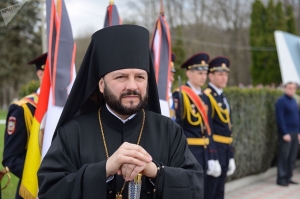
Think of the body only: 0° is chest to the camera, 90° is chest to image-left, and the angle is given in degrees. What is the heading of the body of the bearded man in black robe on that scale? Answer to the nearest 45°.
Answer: approximately 0°

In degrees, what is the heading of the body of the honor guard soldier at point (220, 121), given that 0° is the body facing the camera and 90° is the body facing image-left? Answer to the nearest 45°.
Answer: approximately 315°

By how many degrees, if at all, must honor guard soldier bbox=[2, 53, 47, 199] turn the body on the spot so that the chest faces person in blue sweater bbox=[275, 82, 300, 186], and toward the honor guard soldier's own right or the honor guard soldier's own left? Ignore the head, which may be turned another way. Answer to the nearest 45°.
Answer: approximately 90° to the honor guard soldier's own left

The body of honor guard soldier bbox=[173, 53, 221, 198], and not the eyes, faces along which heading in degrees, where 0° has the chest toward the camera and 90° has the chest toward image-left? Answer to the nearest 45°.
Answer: approximately 315°

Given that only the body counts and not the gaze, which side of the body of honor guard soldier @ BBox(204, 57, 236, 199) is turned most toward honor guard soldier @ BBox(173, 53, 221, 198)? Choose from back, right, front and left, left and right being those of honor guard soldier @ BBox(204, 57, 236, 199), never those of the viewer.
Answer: right

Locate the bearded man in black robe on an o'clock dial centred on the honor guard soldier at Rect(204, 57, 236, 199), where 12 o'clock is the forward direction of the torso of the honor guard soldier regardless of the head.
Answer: The bearded man in black robe is roughly at 2 o'clock from the honor guard soldier.

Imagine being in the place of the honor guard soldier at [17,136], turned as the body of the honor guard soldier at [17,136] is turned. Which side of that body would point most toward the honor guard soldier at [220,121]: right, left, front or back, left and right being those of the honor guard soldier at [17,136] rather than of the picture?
left

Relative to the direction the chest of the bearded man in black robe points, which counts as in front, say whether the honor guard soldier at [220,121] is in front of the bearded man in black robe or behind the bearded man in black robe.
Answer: behind

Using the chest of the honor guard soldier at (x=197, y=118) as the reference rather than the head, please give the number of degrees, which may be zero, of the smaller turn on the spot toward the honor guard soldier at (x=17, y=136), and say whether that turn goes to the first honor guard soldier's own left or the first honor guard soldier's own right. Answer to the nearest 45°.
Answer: approximately 90° to the first honor guard soldier's own right

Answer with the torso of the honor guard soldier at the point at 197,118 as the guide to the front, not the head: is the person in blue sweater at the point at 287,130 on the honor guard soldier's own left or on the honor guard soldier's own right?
on the honor guard soldier's own left

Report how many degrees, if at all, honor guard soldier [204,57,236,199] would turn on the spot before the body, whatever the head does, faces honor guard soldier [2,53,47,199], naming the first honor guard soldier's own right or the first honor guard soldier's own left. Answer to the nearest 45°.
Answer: approximately 90° to the first honor guard soldier's own right
